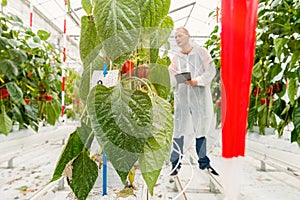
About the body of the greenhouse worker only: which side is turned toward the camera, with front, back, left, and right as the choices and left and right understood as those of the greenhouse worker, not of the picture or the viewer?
front
